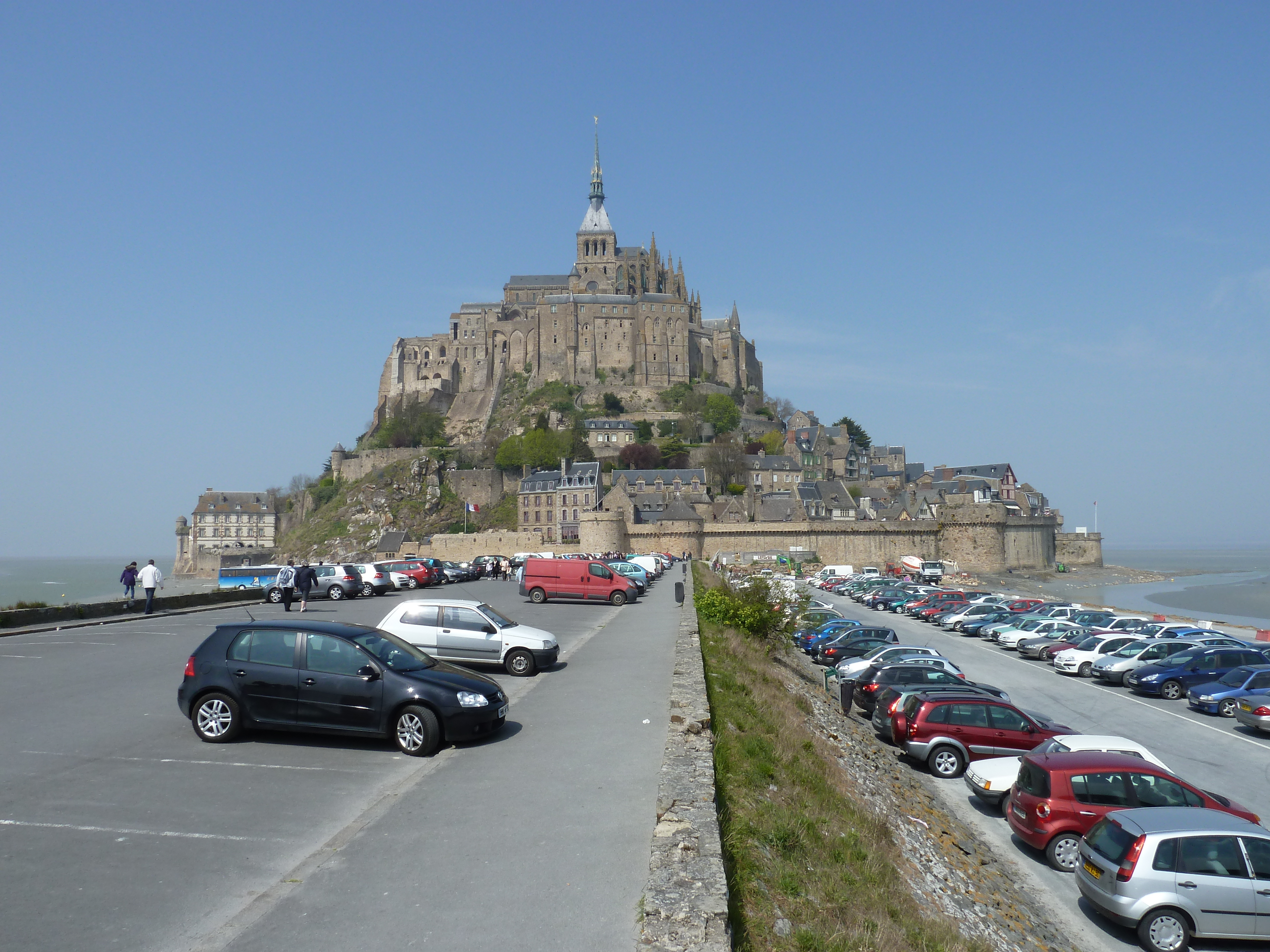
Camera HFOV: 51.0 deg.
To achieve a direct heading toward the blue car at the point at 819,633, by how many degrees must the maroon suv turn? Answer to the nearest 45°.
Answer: approximately 90° to its left

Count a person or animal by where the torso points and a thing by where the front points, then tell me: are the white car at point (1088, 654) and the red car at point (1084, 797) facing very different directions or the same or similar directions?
very different directions

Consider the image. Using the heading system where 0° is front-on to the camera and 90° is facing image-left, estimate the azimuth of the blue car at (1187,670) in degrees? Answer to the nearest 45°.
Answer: approximately 45°

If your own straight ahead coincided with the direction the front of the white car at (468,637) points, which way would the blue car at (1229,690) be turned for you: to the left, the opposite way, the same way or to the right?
the opposite way

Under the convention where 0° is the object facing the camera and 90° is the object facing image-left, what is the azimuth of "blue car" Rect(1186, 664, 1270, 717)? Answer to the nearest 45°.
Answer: approximately 45°

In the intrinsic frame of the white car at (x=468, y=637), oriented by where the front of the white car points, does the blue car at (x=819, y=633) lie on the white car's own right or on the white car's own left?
on the white car's own left

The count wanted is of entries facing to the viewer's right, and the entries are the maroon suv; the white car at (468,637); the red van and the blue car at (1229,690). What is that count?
3

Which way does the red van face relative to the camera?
to the viewer's right

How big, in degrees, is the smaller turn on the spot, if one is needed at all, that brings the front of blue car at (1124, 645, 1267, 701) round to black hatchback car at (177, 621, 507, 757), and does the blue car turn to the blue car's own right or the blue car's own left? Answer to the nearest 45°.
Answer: approximately 45° to the blue car's own left

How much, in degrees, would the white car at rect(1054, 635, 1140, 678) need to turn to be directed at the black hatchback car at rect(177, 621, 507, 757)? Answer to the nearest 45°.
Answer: approximately 45° to its left

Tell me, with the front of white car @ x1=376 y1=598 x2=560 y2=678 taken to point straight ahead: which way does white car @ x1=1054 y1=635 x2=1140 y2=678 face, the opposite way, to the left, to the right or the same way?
the opposite way

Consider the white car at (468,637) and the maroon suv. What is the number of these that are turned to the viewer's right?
2

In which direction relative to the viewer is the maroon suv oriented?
to the viewer's right

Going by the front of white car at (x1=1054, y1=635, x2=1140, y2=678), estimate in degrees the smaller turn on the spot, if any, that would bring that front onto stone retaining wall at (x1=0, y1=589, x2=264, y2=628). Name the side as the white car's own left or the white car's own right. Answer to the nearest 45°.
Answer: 0° — it already faces it
